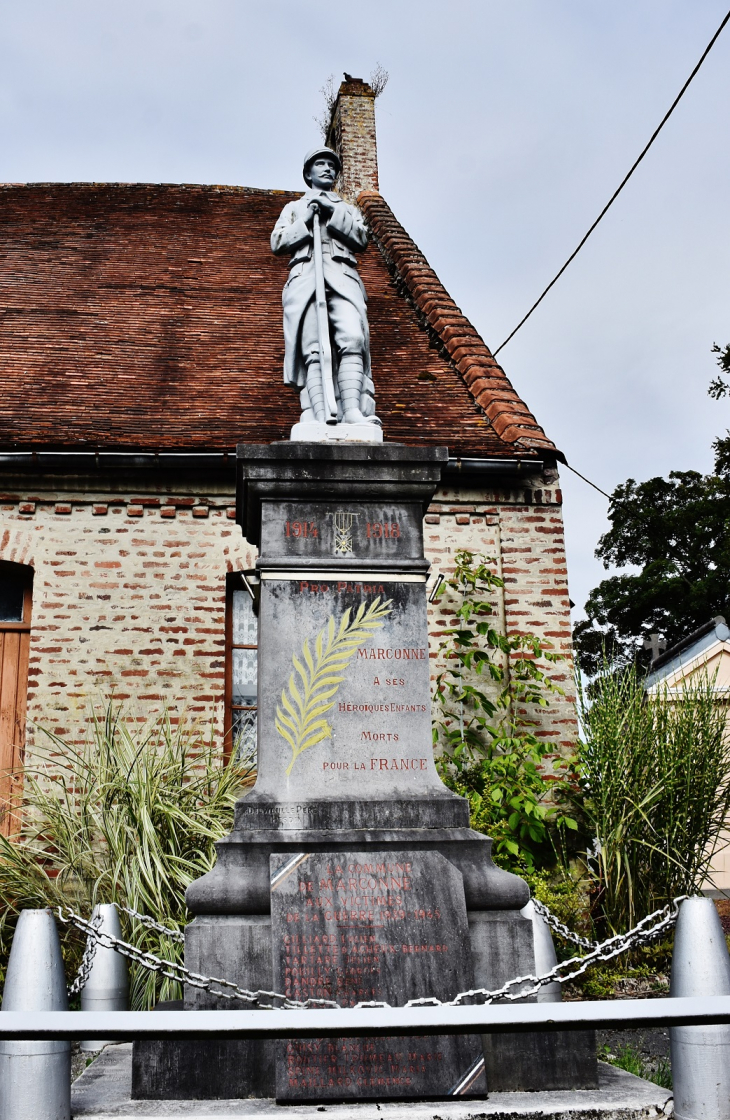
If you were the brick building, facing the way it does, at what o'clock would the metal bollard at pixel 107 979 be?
The metal bollard is roughly at 12 o'clock from the brick building.

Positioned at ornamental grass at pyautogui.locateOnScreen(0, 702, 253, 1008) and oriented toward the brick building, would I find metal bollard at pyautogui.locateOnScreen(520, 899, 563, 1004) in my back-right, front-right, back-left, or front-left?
back-right

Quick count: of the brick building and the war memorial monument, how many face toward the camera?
2

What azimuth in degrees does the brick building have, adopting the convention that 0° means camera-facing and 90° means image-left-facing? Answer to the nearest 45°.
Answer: approximately 0°

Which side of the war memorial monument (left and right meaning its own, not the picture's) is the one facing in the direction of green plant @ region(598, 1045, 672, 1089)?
left

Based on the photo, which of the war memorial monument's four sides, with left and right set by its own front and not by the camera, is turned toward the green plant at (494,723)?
back
